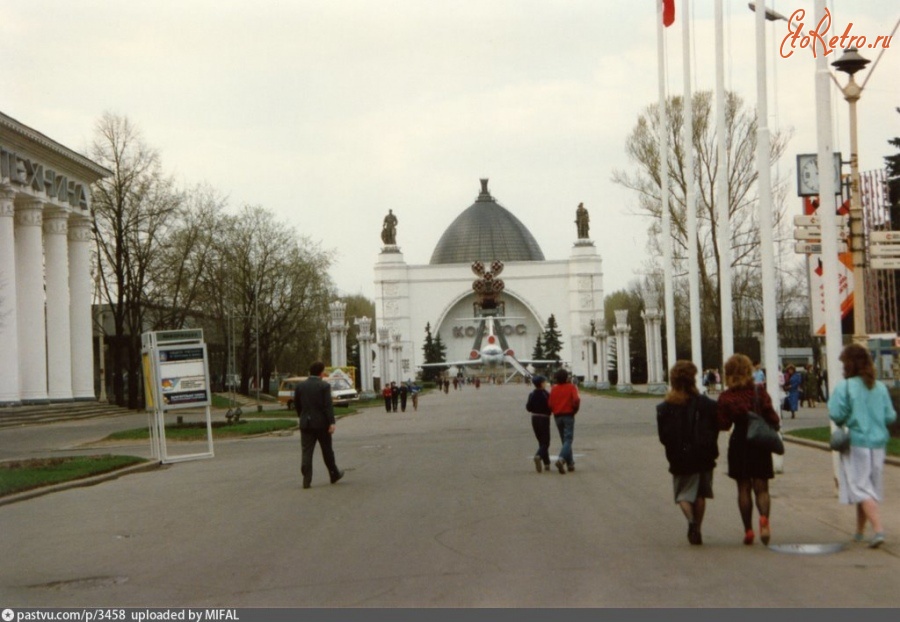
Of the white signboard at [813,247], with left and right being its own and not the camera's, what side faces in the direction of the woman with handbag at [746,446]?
front

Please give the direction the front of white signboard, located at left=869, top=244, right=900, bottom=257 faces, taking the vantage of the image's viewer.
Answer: facing the viewer

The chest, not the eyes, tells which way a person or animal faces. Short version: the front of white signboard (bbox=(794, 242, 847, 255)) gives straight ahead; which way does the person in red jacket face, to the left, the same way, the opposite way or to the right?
the opposite way

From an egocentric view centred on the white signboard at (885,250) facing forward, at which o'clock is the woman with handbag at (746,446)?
The woman with handbag is roughly at 12 o'clock from the white signboard.

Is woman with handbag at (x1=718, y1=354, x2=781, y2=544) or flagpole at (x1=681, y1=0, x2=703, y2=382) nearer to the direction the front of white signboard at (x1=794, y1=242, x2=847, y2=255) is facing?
the woman with handbag

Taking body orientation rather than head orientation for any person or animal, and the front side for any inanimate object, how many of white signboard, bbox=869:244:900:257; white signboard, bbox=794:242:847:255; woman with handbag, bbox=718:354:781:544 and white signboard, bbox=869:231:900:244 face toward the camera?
3

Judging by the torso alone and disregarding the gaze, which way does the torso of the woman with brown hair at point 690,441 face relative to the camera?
away from the camera

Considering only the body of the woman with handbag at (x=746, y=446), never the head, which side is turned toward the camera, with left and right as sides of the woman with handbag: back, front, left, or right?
back

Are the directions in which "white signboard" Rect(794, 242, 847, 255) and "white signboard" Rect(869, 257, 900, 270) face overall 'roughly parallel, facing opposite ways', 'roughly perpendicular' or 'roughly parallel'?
roughly parallel

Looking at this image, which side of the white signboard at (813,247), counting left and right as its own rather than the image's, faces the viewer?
front

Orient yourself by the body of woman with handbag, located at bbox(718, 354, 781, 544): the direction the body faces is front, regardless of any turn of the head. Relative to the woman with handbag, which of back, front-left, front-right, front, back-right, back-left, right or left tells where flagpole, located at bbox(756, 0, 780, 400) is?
front

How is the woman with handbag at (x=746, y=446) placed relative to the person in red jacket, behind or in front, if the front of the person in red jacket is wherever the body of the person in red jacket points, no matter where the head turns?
behind

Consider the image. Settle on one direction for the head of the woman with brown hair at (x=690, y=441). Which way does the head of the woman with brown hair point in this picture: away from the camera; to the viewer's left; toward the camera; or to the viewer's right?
away from the camera

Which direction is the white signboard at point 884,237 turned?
toward the camera

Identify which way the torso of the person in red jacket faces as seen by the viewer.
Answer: away from the camera

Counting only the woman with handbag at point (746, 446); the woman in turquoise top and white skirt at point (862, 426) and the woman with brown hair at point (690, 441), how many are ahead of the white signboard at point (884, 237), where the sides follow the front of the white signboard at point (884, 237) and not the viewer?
3

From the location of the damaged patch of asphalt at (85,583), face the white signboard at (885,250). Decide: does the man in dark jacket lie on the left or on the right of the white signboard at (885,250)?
left
